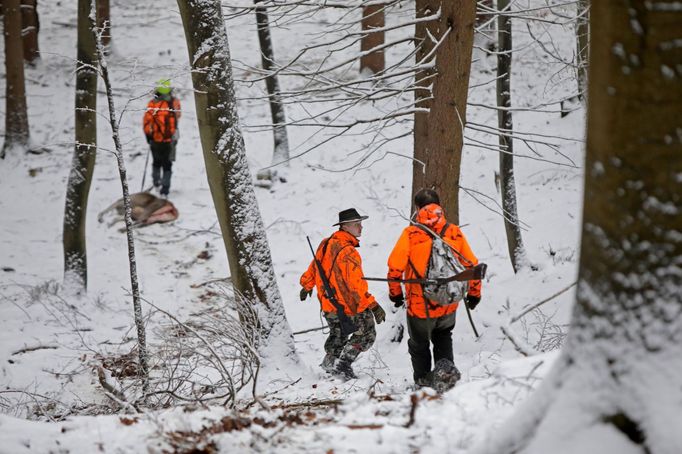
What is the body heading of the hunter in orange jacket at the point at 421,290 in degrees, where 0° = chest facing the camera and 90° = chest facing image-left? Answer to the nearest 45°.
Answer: approximately 180°

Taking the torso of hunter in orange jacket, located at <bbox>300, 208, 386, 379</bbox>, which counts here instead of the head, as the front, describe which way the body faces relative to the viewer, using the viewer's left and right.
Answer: facing away from the viewer and to the right of the viewer

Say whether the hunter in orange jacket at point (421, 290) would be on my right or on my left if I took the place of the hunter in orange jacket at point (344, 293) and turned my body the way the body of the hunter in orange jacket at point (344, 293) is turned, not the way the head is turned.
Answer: on my right

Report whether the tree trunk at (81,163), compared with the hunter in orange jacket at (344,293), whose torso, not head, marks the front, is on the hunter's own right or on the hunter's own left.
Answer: on the hunter's own left

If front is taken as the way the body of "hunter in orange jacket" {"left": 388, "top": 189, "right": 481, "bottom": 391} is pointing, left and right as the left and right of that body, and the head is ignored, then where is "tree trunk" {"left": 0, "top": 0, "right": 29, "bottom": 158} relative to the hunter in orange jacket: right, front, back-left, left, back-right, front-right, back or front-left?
front-left

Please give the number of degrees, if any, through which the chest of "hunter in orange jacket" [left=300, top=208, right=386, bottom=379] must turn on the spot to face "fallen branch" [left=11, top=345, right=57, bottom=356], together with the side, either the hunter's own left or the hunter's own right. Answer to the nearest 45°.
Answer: approximately 90° to the hunter's own left

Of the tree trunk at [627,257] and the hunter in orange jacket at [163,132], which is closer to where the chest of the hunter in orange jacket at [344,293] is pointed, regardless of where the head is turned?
the hunter in orange jacket

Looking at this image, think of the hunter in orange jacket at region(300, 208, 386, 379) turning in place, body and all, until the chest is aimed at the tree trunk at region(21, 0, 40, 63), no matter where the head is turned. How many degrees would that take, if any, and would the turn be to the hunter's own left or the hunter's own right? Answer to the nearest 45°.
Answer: approximately 90° to the hunter's own left

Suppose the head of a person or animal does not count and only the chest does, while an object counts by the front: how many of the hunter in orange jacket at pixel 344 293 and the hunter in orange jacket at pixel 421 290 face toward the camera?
0
